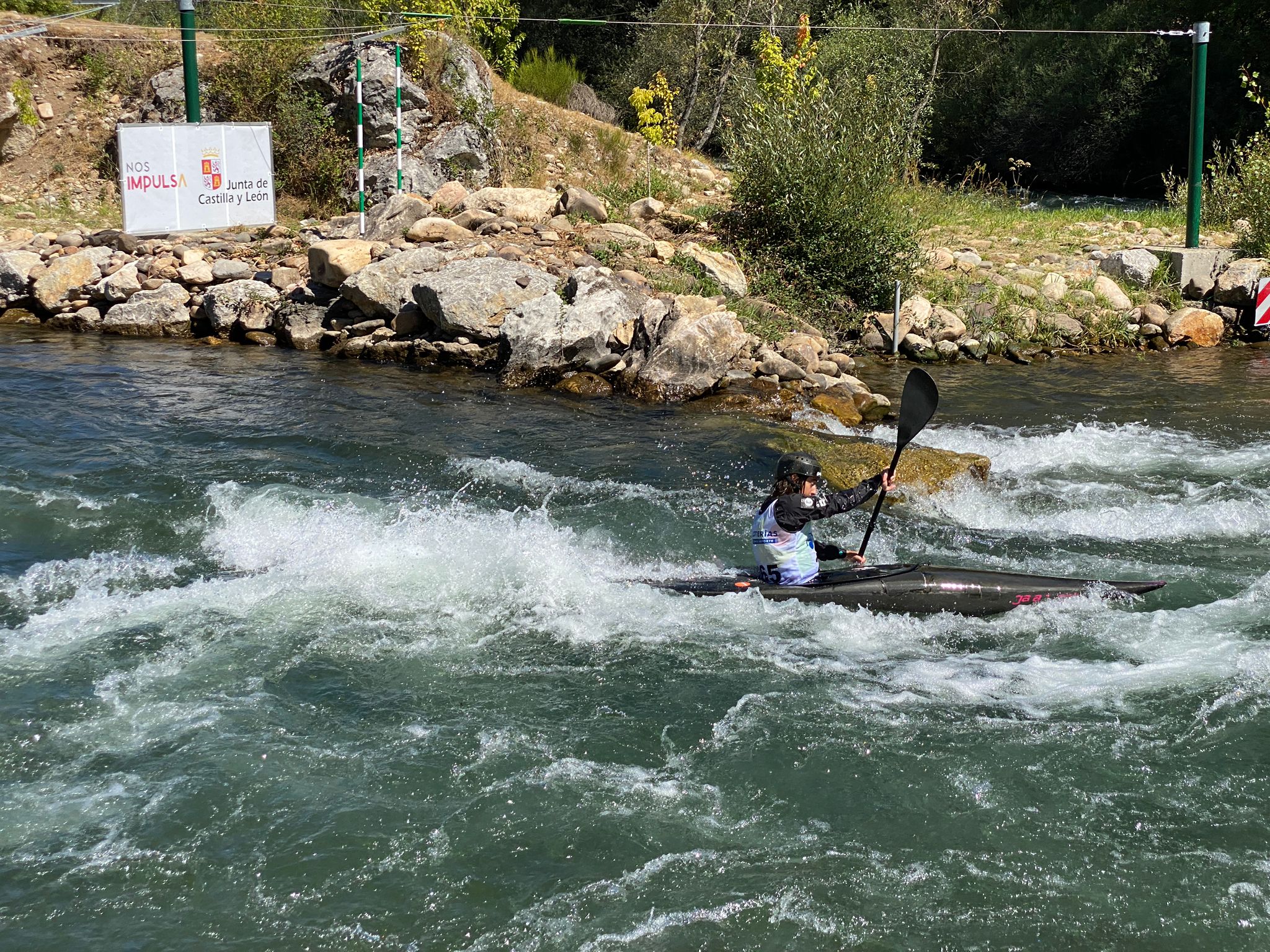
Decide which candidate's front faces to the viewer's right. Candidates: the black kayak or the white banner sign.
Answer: the black kayak

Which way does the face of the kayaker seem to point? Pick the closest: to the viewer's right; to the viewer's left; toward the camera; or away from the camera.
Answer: to the viewer's right

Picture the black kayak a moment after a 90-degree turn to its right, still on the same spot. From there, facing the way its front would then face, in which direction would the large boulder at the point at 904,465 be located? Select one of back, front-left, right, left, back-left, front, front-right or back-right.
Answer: back

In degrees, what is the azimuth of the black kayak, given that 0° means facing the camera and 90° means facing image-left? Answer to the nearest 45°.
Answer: approximately 270°

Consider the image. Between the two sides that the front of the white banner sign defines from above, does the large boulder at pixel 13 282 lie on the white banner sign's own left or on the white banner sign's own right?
on the white banner sign's own right

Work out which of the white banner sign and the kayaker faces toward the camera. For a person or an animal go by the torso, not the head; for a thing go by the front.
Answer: the white banner sign

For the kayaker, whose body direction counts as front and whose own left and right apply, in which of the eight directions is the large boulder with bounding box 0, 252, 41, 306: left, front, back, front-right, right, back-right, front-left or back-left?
back-left

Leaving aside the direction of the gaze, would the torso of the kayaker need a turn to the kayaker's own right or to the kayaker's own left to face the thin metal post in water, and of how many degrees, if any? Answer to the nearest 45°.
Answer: approximately 90° to the kayaker's own left

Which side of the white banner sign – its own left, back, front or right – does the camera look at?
front

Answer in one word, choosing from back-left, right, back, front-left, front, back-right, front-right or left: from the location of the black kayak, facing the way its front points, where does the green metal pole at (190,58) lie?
back-left

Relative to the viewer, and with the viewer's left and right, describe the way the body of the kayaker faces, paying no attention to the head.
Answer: facing to the right of the viewer

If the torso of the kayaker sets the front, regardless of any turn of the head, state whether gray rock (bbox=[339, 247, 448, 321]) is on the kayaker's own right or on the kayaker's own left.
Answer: on the kayaker's own left

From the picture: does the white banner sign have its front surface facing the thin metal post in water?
no
